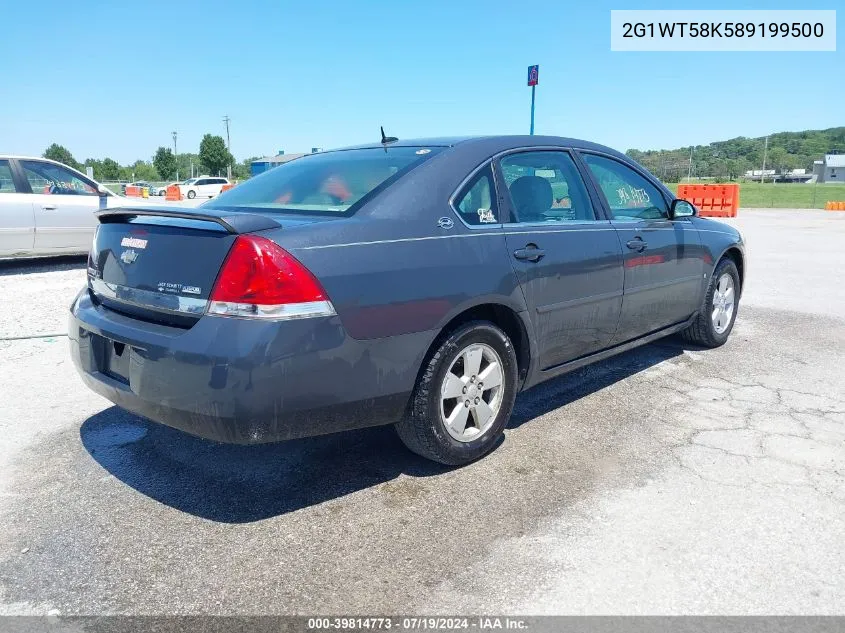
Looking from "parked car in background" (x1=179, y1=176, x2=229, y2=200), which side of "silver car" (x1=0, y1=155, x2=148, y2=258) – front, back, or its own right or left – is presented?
left

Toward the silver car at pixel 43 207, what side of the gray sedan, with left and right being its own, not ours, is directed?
left

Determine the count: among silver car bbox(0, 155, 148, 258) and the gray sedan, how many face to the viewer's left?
0

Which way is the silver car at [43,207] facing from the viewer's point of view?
to the viewer's right

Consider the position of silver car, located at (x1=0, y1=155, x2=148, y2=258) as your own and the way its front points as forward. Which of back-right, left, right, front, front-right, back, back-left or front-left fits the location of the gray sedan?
right

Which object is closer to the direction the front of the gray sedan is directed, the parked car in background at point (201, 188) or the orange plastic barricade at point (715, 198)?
the orange plastic barricade

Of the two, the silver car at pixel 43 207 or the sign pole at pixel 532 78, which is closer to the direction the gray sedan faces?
the sign pole

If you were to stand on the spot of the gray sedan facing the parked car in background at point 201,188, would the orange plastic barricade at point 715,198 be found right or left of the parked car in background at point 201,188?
right

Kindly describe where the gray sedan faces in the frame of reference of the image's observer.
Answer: facing away from the viewer and to the right of the viewer
